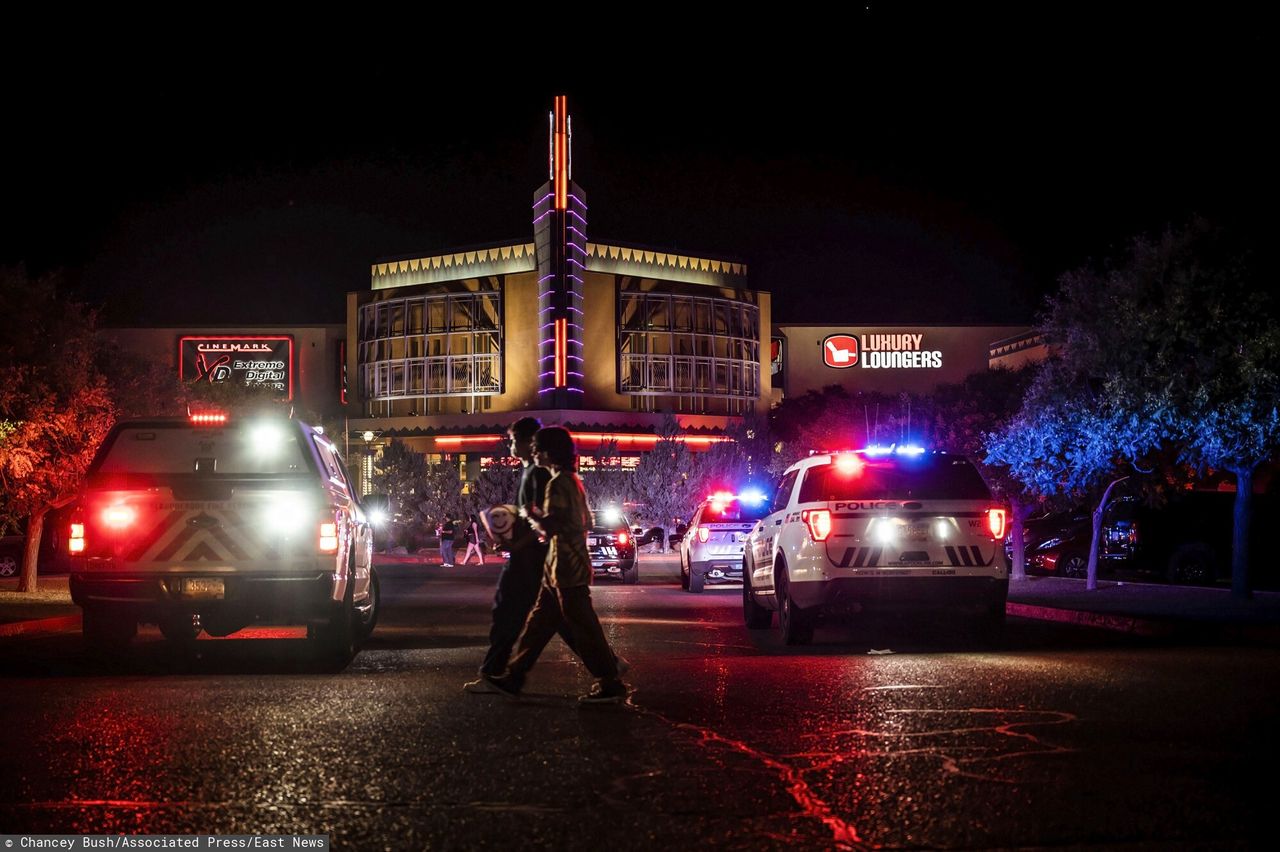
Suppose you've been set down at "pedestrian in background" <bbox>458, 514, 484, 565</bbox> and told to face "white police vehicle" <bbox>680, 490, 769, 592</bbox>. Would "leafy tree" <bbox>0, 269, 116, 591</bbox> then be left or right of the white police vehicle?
right

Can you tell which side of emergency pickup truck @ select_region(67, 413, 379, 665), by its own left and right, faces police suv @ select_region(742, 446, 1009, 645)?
right

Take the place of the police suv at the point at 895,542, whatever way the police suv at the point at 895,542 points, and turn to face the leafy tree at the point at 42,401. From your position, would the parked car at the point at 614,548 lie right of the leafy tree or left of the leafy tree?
right

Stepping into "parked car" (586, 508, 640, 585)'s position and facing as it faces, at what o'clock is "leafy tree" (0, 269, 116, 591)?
The leafy tree is roughly at 8 o'clock from the parked car.

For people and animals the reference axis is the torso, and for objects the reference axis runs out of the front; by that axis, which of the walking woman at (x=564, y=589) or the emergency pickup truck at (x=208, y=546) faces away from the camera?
the emergency pickup truck

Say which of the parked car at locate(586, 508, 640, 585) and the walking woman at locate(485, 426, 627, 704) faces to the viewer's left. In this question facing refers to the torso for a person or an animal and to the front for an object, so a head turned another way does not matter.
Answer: the walking woman

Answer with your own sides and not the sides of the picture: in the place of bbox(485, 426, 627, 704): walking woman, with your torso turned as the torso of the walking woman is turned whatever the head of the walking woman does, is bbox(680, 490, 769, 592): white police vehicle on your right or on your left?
on your right

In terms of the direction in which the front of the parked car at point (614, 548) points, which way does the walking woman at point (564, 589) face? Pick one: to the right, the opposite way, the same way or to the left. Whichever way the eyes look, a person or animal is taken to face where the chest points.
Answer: to the left

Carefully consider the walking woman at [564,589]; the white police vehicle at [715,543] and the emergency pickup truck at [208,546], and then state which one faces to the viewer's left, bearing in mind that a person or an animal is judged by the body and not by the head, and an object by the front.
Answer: the walking woman

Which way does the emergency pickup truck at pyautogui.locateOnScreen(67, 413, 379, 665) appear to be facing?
away from the camera

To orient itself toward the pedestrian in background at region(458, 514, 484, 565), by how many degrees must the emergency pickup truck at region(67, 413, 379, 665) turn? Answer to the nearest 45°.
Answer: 0° — it already faces them

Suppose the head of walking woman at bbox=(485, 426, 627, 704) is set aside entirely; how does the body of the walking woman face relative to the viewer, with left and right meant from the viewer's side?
facing to the left of the viewer

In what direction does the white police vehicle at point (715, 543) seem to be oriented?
away from the camera
